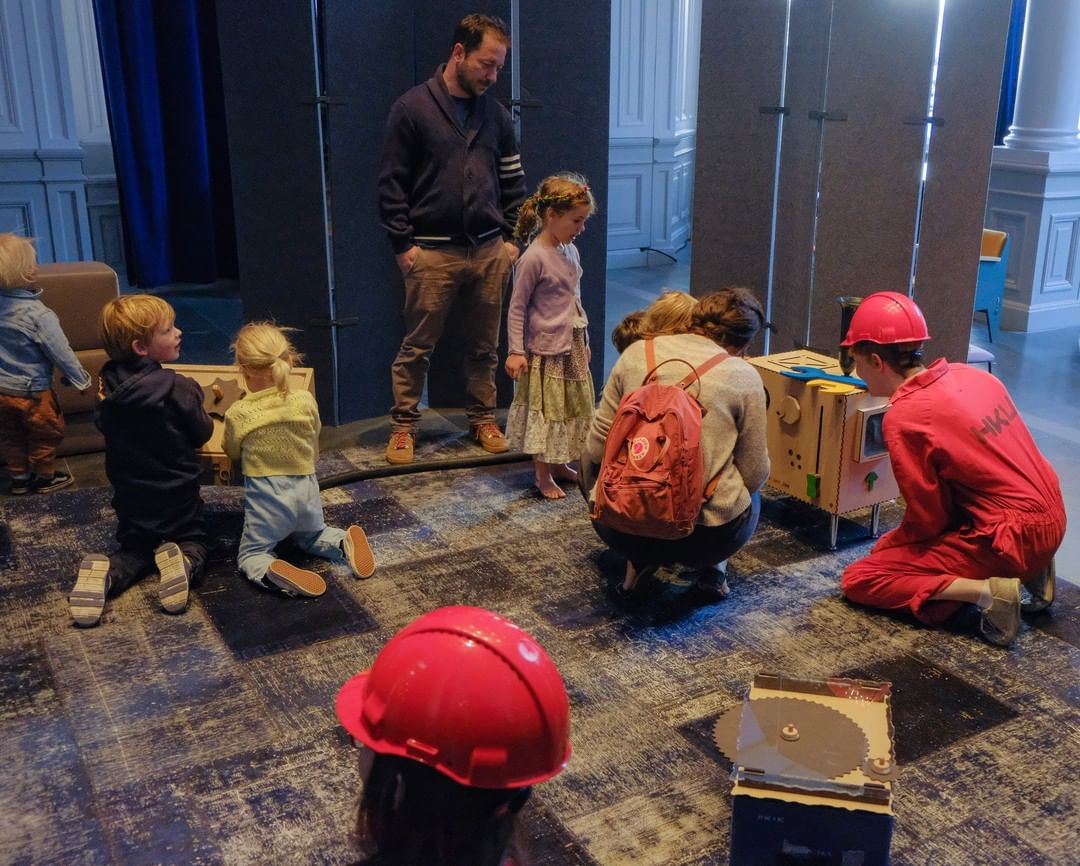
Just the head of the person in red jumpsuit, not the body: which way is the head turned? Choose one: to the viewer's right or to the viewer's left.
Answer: to the viewer's left

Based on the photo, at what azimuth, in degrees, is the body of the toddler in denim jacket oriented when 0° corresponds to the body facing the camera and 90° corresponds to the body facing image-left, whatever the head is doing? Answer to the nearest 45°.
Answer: approximately 225°

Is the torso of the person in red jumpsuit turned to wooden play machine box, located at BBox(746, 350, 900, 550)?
yes

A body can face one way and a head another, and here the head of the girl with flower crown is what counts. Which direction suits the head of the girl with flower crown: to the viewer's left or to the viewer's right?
to the viewer's right

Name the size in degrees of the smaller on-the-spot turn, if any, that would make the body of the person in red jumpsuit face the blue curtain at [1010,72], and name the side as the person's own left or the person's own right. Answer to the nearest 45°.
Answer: approximately 45° to the person's own right
